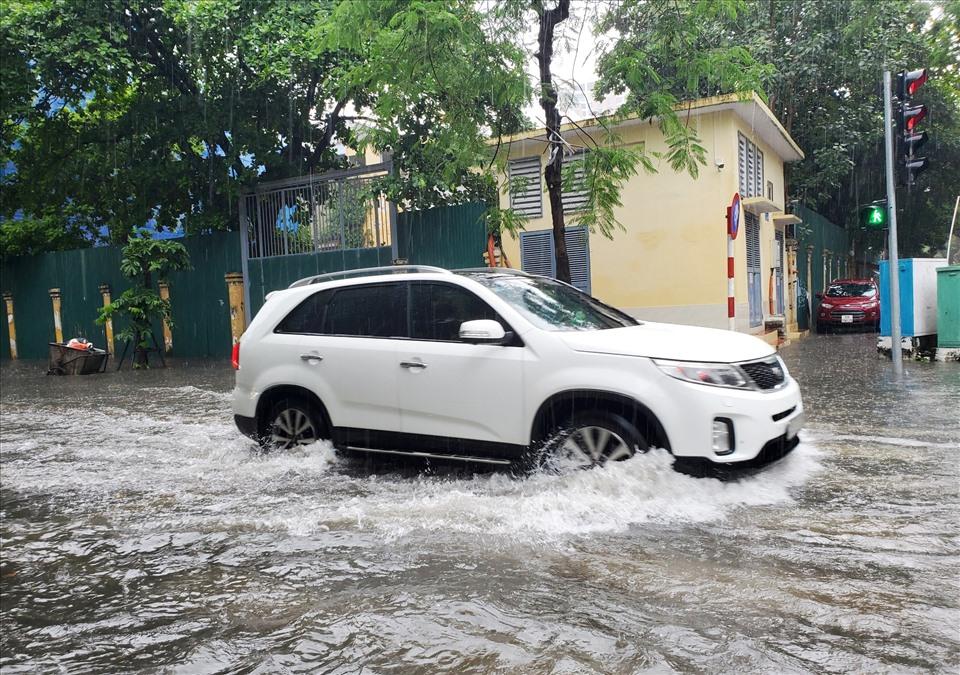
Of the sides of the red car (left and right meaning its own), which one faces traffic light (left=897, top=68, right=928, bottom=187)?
front

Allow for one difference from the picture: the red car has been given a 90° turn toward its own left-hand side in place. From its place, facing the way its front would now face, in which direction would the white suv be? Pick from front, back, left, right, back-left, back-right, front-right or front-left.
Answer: right

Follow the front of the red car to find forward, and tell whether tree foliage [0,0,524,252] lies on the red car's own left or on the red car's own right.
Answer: on the red car's own right

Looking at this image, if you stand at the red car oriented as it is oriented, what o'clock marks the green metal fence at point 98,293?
The green metal fence is roughly at 2 o'clock from the red car.

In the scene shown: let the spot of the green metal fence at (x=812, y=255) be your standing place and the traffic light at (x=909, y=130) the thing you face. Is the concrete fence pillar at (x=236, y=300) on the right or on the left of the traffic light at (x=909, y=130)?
right

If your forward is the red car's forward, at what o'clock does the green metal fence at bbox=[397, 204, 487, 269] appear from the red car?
The green metal fence is roughly at 1 o'clock from the red car.

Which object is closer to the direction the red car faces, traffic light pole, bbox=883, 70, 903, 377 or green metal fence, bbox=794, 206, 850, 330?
the traffic light pole

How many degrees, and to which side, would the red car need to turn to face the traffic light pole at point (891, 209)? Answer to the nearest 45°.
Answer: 0° — it already faces it

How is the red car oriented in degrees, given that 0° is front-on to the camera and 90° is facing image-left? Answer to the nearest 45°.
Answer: approximately 0°

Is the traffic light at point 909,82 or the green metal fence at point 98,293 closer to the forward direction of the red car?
the traffic light

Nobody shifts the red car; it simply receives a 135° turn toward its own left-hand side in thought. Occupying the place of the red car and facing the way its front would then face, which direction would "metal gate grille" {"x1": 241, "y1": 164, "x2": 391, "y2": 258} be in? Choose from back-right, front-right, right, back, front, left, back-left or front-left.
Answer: back

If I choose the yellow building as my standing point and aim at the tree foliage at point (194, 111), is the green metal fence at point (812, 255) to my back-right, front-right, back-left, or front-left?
back-right

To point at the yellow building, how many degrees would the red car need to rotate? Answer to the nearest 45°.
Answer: approximately 45° to its right

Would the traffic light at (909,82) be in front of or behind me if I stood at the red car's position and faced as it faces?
in front

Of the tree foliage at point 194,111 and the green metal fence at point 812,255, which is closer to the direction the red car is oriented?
the tree foliage
